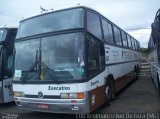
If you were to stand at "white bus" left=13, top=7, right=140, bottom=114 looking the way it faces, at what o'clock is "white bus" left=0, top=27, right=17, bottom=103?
"white bus" left=0, top=27, right=17, bottom=103 is roughly at 3 o'clock from "white bus" left=13, top=7, right=140, bottom=114.

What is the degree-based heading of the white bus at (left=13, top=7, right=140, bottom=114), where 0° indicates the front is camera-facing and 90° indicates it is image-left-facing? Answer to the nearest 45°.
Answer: approximately 45°
